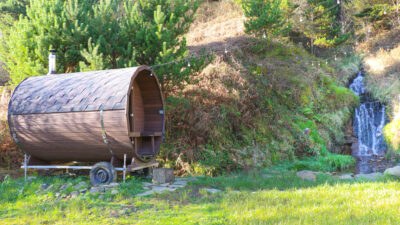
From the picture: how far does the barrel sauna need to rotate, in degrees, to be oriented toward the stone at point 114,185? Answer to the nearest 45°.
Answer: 0° — it already faces it

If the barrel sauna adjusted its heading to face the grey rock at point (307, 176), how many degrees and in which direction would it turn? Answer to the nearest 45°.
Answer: approximately 45° to its left

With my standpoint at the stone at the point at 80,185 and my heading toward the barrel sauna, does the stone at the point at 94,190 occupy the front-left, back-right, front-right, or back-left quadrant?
back-right

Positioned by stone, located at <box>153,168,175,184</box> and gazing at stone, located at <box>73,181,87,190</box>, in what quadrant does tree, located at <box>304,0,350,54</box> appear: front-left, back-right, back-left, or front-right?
back-right

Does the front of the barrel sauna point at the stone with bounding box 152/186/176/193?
yes

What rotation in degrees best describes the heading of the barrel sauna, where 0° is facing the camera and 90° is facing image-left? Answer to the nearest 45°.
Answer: approximately 315°
